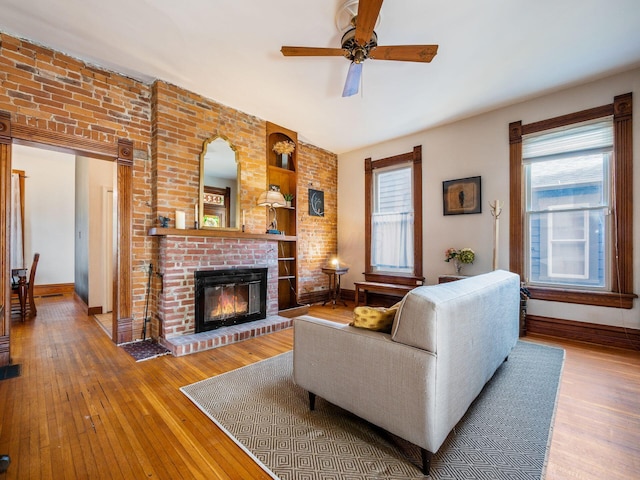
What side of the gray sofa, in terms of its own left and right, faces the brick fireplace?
front

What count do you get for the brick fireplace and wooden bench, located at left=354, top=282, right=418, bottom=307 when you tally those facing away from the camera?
0

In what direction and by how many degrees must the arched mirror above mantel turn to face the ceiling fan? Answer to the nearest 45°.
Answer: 0° — it already faces it

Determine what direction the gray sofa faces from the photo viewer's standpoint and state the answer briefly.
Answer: facing away from the viewer and to the left of the viewer

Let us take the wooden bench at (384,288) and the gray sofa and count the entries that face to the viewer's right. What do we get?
0

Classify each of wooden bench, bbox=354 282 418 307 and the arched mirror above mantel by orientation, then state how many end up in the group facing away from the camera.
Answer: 0

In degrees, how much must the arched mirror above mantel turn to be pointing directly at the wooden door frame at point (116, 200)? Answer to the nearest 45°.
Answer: approximately 135° to its right

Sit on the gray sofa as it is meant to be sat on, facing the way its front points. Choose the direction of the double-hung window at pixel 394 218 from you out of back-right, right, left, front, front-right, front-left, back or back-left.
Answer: front-right

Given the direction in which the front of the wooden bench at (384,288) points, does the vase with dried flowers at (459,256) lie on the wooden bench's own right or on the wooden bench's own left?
on the wooden bench's own left

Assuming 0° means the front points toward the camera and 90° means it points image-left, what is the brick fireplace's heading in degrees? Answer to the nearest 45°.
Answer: approximately 315°

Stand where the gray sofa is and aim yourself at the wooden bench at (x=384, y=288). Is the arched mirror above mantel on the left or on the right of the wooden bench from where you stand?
left

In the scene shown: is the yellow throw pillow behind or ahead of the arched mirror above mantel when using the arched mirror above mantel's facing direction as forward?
ahead

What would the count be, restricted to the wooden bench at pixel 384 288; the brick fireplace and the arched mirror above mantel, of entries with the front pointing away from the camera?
0

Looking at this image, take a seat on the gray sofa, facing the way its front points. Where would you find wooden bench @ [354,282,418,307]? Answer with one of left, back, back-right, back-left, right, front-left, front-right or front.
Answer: front-right
